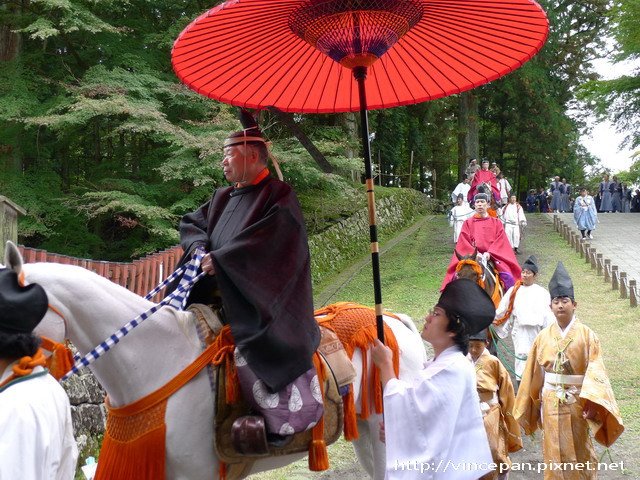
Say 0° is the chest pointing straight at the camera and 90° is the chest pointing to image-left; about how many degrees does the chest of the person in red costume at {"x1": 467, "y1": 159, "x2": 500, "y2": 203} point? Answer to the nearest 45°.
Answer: approximately 0°

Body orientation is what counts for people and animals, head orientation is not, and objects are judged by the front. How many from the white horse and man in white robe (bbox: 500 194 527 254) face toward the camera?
1

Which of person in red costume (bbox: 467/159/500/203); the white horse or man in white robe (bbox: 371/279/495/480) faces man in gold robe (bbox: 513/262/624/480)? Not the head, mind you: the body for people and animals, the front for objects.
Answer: the person in red costume

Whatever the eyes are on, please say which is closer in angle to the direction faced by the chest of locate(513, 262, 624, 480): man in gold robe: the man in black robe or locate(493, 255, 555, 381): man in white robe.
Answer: the man in black robe

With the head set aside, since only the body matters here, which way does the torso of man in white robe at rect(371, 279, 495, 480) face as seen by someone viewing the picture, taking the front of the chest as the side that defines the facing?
to the viewer's left

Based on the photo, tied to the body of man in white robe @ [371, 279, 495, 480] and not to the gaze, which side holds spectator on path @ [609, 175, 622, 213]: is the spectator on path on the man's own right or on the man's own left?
on the man's own right

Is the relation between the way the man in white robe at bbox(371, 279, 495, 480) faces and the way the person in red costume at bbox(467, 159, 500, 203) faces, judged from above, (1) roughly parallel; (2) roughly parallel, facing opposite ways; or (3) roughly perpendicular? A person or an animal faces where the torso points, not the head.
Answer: roughly perpendicular

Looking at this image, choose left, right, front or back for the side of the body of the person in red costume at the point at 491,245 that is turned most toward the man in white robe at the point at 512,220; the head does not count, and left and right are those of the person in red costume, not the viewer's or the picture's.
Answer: back
